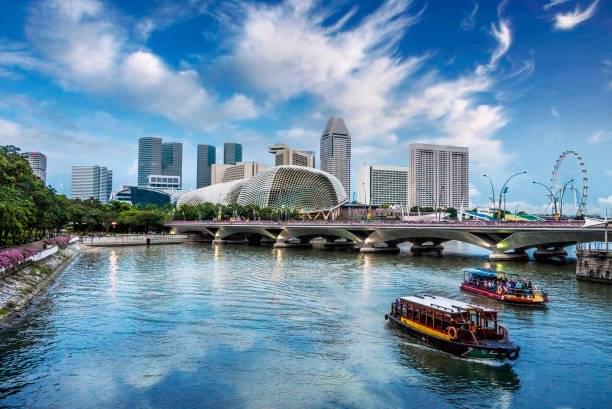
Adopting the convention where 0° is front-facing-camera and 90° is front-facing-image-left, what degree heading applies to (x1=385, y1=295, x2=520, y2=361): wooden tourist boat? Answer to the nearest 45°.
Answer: approximately 315°

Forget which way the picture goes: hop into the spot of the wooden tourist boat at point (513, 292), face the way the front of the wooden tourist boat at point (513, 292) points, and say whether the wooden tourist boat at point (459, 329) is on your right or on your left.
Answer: on your right

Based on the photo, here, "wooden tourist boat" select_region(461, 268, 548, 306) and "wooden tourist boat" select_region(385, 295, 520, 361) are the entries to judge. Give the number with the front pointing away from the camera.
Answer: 0

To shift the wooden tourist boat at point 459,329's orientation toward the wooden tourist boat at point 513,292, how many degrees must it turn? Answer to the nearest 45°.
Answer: approximately 135° to its left
